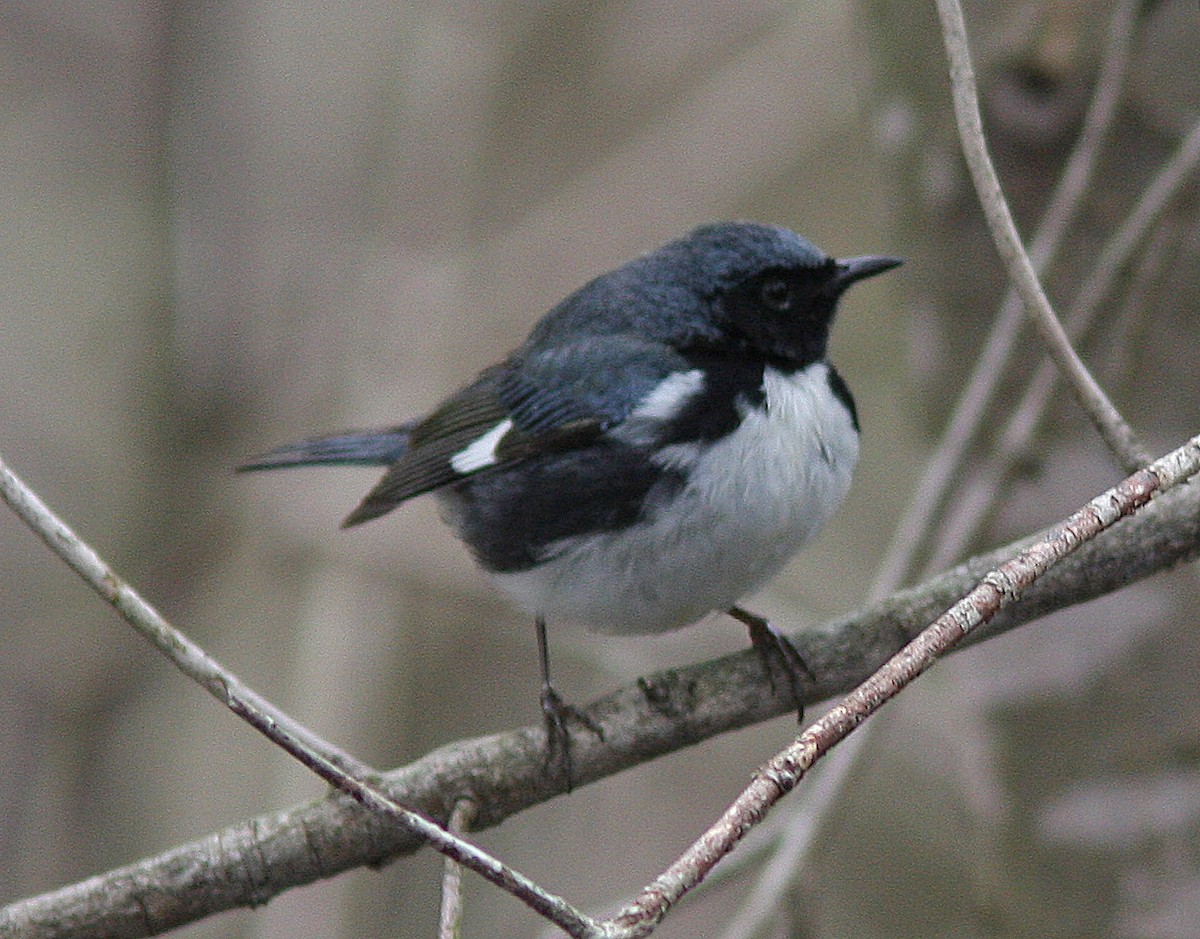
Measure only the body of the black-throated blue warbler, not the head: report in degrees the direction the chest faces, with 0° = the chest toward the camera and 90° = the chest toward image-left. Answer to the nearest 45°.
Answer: approximately 315°

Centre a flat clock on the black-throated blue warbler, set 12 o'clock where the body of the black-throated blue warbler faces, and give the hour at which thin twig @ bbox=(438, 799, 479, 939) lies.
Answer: The thin twig is roughly at 5 o'clock from the black-throated blue warbler.

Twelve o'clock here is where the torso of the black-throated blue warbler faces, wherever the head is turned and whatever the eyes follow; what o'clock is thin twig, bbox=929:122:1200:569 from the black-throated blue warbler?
The thin twig is roughly at 11 o'clock from the black-throated blue warbler.
